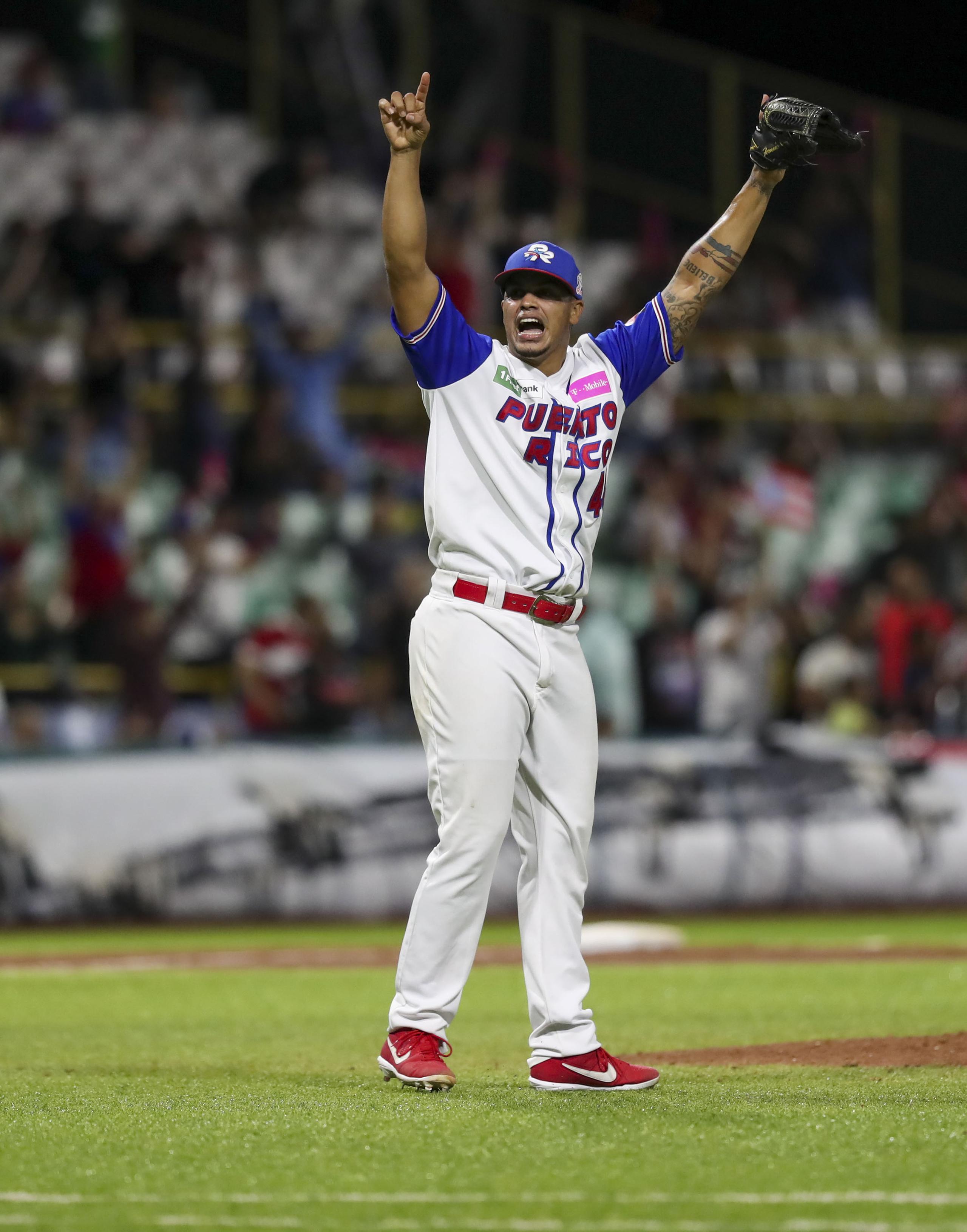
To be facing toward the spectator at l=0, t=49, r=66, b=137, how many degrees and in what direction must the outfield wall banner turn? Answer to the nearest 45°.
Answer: approximately 135° to its right

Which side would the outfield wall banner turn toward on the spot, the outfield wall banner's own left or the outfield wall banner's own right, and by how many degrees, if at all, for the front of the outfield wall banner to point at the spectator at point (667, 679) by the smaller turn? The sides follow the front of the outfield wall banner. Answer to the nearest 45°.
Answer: approximately 135° to the outfield wall banner's own left

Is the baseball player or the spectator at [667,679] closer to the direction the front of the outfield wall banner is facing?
the baseball player

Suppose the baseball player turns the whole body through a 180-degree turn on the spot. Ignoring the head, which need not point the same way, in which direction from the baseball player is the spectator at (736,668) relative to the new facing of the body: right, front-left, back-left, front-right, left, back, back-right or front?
front-right

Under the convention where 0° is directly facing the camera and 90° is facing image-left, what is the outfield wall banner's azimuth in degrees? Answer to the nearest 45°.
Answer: approximately 0°

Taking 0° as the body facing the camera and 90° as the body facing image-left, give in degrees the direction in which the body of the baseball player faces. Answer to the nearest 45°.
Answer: approximately 315°

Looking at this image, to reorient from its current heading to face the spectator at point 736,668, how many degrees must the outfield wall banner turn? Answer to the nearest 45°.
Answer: approximately 135° to its left

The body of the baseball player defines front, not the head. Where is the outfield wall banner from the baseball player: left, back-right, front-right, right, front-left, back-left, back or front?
back-left
